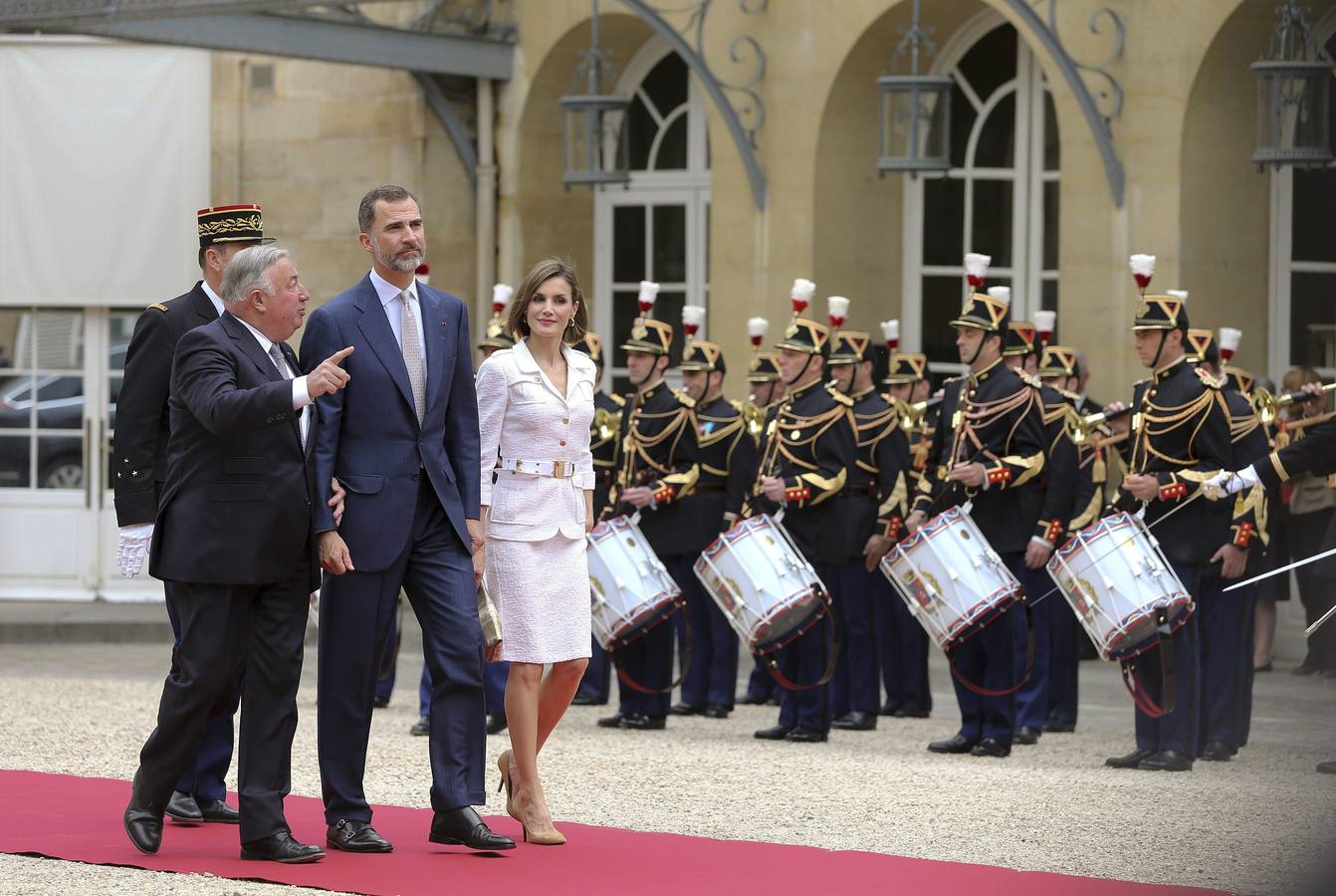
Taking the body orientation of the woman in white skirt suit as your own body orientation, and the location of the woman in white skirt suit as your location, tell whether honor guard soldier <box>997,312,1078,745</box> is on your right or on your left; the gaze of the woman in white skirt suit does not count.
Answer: on your left

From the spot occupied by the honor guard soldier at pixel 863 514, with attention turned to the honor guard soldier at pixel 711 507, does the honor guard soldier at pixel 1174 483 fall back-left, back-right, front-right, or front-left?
back-left

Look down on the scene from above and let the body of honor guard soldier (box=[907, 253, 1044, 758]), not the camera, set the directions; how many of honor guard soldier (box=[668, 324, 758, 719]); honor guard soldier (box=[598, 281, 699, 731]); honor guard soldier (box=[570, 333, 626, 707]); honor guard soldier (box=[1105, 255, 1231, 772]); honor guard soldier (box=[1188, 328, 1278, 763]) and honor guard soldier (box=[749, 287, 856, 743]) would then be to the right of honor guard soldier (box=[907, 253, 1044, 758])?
4

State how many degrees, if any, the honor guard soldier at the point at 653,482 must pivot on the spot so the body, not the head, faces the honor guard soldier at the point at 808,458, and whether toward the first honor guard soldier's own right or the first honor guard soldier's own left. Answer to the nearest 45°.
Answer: approximately 90° to the first honor guard soldier's own left

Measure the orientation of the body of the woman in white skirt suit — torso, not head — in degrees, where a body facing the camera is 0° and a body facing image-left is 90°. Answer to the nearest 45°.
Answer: approximately 315°

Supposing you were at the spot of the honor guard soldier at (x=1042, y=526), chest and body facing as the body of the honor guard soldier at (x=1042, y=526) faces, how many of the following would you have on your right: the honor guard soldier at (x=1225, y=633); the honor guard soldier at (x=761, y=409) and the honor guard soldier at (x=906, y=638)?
2

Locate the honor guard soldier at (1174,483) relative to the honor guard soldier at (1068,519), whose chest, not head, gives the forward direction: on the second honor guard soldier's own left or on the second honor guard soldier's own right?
on the second honor guard soldier's own left
